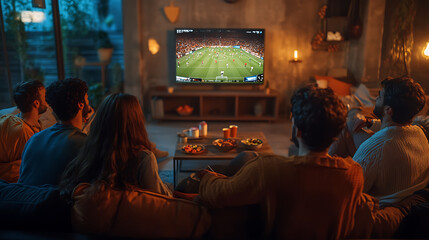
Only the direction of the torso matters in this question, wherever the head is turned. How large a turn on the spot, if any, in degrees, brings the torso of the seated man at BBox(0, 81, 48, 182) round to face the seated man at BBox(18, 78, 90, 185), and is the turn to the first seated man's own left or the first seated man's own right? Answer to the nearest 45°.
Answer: approximately 135° to the first seated man's own right

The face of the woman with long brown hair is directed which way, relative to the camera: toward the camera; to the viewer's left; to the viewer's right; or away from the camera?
away from the camera

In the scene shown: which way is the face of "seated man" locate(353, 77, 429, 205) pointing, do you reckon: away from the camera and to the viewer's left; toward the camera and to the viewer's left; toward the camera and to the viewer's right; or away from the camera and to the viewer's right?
away from the camera and to the viewer's left

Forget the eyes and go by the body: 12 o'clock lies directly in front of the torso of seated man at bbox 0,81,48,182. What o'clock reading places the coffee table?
The coffee table is roughly at 1 o'clock from the seated man.

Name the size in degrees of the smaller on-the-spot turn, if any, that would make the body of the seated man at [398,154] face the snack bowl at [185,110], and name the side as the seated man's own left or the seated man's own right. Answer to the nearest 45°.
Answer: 0° — they already face it

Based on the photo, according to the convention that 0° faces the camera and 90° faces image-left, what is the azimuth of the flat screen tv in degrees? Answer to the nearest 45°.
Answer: approximately 0°

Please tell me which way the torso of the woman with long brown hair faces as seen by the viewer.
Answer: away from the camera

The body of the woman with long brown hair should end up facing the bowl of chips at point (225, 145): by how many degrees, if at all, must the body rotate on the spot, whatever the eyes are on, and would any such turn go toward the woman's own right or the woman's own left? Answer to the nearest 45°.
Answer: approximately 45° to the woman's own right

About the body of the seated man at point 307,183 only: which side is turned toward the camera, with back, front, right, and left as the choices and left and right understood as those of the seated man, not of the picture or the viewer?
back

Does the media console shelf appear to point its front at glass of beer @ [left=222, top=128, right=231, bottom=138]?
yes

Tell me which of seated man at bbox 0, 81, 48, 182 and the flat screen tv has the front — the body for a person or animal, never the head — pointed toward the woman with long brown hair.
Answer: the flat screen tv
